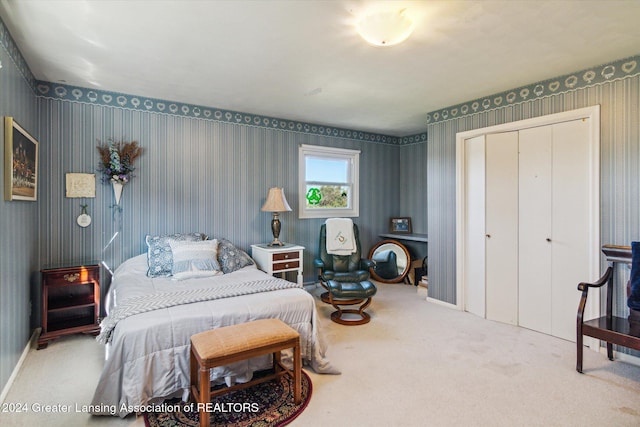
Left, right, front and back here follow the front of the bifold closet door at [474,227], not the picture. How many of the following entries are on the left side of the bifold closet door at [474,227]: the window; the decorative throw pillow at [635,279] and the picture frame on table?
1

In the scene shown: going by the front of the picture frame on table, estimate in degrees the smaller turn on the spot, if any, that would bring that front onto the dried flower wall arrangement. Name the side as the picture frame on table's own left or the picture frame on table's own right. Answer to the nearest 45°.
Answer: approximately 45° to the picture frame on table's own right

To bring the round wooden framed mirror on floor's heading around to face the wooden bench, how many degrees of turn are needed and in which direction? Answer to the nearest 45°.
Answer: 0° — it already faces it

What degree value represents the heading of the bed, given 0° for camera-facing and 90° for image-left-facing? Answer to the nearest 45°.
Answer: approximately 0°

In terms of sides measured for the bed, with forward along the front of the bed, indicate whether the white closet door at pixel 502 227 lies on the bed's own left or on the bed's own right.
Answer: on the bed's own left

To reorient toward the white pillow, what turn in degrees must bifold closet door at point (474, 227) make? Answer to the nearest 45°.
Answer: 0° — it already faces it

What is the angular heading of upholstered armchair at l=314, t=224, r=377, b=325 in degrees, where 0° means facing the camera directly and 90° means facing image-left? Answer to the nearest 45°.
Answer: approximately 0°

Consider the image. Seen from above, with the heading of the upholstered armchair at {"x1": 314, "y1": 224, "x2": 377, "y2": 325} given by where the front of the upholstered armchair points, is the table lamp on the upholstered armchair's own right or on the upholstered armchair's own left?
on the upholstered armchair's own right

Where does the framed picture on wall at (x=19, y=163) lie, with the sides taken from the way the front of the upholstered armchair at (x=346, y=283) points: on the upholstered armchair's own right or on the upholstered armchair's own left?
on the upholstered armchair's own right

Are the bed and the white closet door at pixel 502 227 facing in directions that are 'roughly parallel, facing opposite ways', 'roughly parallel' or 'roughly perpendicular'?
roughly perpendicular

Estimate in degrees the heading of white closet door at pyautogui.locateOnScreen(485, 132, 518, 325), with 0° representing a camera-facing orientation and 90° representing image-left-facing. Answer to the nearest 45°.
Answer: approximately 45°
